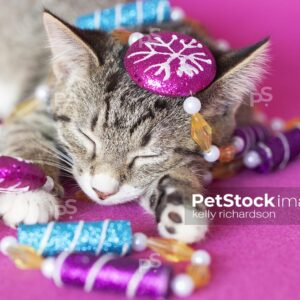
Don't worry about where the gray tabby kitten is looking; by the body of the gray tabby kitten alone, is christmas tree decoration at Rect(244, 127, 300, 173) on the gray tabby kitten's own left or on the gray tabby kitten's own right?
on the gray tabby kitten's own left

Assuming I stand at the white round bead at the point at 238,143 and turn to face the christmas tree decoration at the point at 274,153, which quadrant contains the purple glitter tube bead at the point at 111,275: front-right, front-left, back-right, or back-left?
back-right
